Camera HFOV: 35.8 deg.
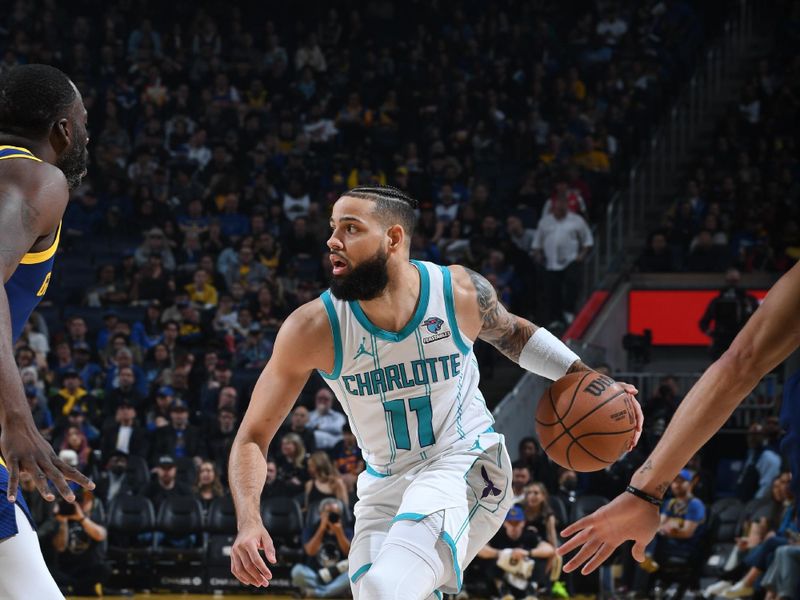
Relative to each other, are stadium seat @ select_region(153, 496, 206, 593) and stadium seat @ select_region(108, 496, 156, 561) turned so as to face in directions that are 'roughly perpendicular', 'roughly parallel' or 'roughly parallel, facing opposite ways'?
roughly parallel

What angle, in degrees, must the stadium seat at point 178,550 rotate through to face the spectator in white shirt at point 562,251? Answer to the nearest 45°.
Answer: approximately 135° to its left

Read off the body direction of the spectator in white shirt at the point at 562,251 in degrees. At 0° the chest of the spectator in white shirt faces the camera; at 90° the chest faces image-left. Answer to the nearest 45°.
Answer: approximately 0°

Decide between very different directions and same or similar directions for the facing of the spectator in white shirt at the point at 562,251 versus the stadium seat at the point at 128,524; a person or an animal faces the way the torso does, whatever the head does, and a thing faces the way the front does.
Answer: same or similar directions

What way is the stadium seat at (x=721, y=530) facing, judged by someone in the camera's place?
facing the viewer and to the left of the viewer

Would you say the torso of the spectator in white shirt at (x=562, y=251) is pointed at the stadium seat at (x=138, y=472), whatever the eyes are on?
no

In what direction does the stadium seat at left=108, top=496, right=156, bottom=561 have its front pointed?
toward the camera

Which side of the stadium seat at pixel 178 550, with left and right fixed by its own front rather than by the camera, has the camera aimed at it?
front

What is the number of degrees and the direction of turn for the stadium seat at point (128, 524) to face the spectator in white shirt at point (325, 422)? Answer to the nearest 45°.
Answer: approximately 90° to its left

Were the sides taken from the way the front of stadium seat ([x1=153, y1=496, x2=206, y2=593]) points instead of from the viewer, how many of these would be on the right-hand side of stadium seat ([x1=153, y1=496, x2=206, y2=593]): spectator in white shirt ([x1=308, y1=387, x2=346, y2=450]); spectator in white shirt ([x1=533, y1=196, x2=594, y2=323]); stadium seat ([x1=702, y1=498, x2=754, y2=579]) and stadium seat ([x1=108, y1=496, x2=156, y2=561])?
1

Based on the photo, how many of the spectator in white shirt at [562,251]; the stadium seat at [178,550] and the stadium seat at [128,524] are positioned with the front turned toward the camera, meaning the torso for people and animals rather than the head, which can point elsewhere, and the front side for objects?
3

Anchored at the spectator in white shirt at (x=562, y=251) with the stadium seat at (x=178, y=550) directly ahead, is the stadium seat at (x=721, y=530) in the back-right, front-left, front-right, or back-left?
front-left

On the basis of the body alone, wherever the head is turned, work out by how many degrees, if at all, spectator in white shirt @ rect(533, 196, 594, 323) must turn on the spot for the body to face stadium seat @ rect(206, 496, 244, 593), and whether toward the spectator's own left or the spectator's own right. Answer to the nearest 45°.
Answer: approximately 45° to the spectator's own right

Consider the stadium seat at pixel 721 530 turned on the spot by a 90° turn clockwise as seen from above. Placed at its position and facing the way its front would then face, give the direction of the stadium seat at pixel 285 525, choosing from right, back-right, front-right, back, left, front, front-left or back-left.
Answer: front-left

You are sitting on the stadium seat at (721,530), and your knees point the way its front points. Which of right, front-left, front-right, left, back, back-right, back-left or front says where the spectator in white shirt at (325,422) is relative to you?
front-right

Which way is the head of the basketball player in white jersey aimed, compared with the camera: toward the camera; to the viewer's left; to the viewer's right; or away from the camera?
to the viewer's left

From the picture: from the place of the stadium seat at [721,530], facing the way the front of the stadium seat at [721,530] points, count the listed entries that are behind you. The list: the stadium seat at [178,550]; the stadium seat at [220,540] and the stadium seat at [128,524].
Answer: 0

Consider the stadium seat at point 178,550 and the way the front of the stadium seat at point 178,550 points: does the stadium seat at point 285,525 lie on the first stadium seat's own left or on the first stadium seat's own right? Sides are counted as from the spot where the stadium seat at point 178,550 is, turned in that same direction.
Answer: on the first stadium seat's own left
